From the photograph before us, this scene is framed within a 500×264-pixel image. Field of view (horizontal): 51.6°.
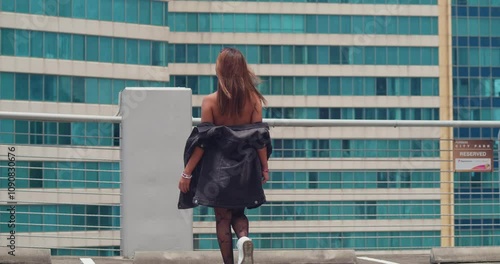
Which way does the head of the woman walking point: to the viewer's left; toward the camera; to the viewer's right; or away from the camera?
away from the camera

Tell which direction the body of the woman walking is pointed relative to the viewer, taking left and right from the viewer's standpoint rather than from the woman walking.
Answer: facing away from the viewer

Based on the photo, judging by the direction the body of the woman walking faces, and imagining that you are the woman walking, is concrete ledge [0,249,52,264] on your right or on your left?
on your left

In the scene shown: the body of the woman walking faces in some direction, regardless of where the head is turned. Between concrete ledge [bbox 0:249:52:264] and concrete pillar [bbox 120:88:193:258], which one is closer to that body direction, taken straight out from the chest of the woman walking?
the concrete pillar

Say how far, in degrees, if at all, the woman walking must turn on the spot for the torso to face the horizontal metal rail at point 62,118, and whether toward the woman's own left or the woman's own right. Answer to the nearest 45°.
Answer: approximately 45° to the woman's own left
